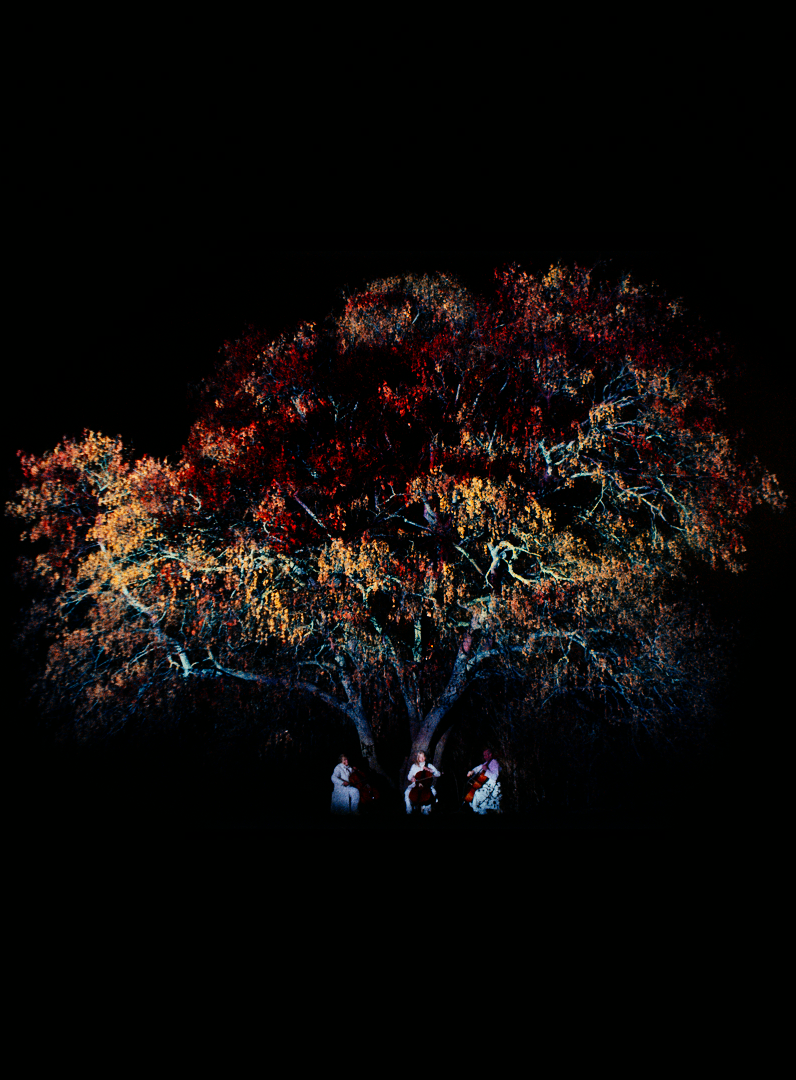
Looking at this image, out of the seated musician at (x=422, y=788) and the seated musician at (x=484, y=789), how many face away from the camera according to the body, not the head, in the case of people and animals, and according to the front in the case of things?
0

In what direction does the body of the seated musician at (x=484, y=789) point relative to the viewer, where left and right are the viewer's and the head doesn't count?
facing the viewer and to the left of the viewer

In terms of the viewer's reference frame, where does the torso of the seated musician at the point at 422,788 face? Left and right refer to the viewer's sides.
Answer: facing the viewer
